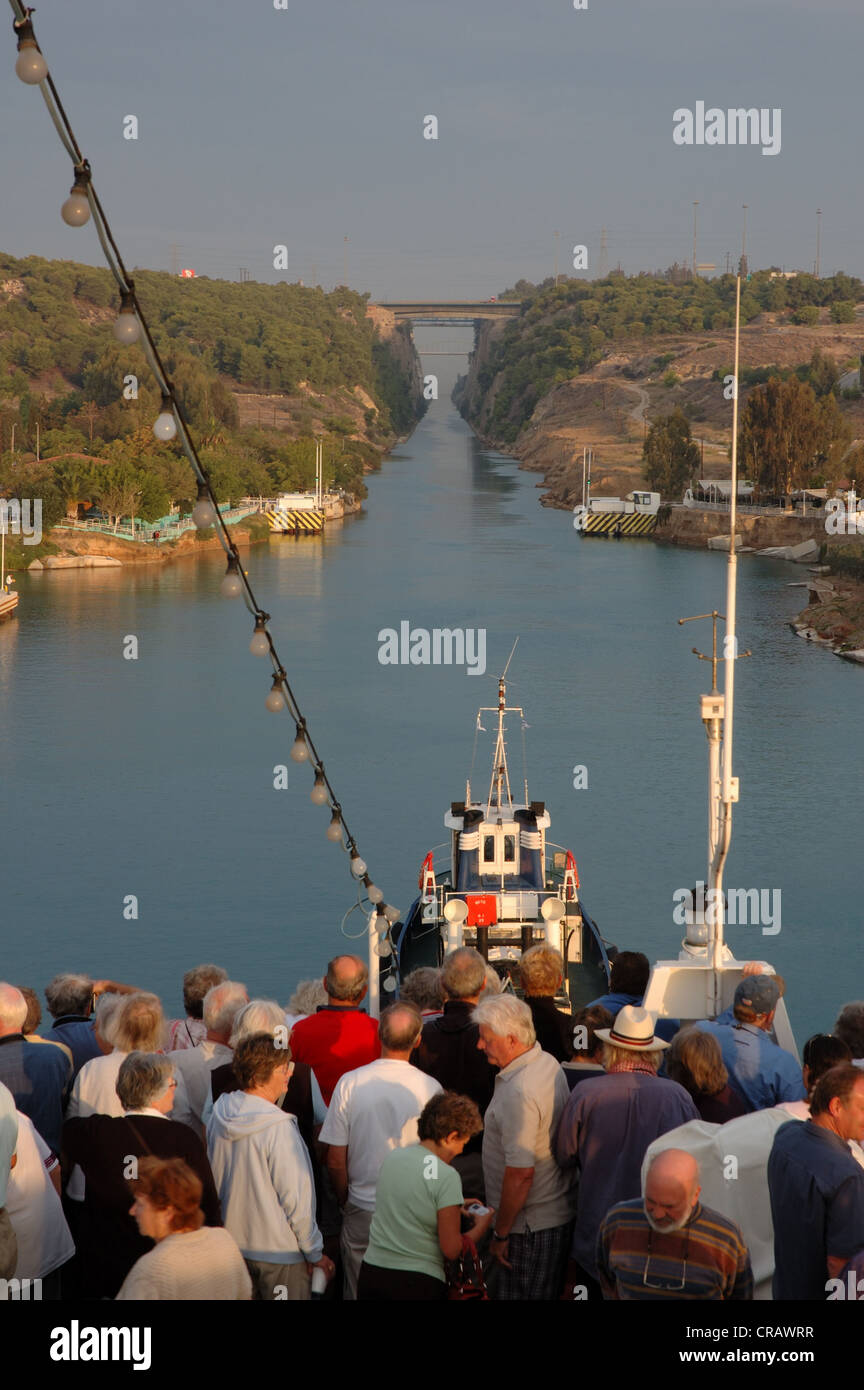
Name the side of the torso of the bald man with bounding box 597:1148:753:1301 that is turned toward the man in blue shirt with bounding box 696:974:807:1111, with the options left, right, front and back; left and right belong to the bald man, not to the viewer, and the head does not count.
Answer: back

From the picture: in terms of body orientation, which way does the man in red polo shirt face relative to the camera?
away from the camera

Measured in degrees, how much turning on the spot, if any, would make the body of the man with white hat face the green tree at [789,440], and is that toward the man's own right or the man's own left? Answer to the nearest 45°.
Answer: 0° — they already face it

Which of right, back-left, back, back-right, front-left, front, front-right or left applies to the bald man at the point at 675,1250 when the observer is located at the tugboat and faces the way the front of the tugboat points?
back

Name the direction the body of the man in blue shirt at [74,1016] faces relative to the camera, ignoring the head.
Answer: away from the camera

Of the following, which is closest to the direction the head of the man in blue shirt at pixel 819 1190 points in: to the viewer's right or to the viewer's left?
to the viewer's right

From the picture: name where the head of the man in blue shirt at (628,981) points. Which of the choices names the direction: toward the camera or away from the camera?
away from the camera

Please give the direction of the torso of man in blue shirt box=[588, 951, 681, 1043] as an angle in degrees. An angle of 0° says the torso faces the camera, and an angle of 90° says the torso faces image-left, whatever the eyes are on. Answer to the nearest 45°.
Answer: approximately 180°

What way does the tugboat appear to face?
away from the camera

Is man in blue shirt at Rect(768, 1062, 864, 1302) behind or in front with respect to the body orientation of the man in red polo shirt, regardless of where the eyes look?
behind

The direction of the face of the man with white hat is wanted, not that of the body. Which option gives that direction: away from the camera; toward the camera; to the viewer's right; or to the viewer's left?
away from the camera

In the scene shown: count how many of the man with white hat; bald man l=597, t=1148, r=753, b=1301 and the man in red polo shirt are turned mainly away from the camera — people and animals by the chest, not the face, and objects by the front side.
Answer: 2

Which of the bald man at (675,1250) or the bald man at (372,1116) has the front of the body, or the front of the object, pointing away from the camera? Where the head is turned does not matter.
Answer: the bald man at (372,1116)
